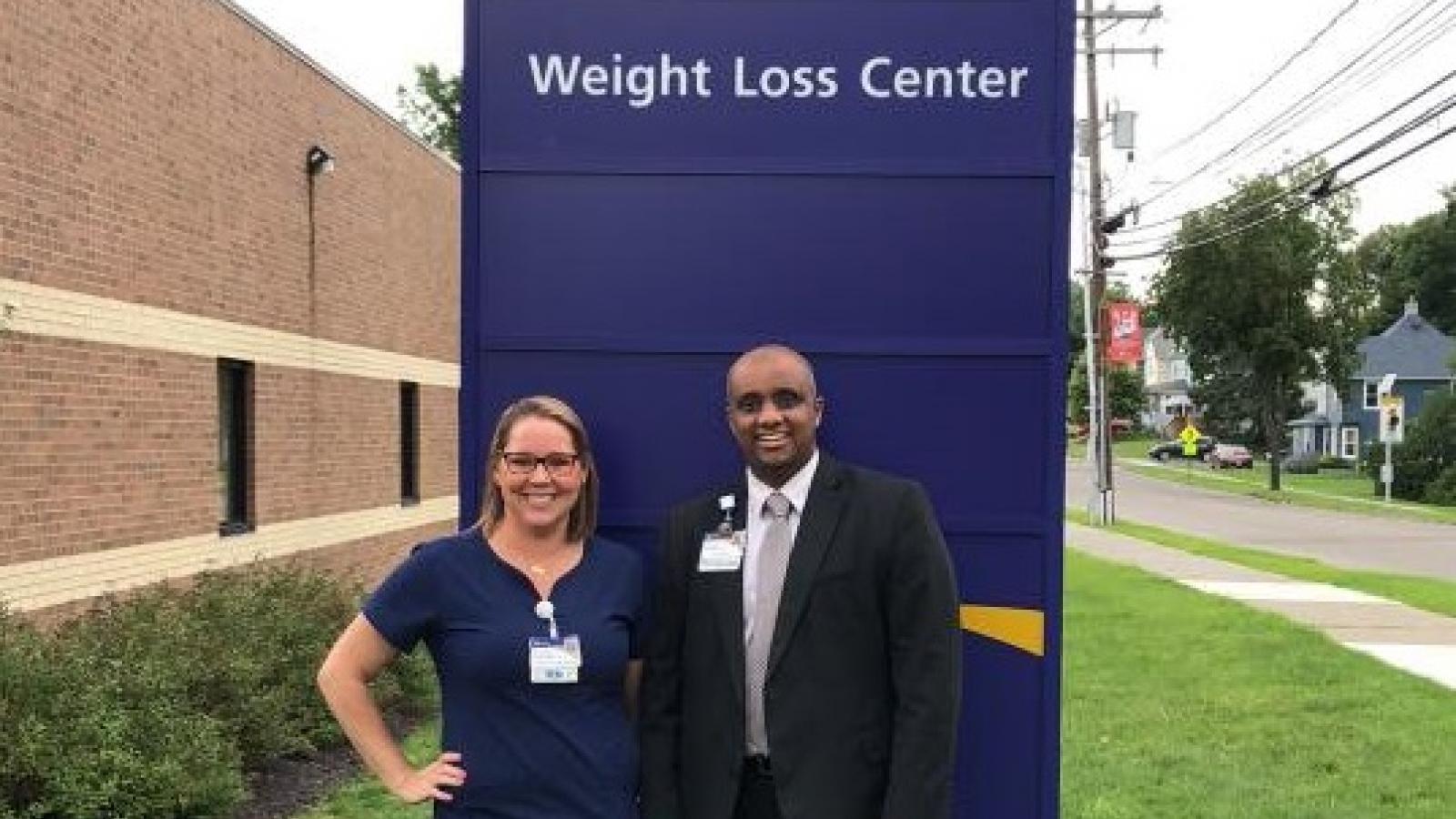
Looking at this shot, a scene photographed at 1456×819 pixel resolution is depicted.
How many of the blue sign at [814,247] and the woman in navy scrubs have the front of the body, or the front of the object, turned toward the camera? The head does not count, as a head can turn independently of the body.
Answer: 2

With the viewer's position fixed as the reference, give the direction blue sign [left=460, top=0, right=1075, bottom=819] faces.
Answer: facing the viewer

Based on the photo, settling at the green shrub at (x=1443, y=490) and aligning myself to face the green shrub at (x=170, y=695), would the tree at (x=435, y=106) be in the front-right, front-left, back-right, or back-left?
front-right

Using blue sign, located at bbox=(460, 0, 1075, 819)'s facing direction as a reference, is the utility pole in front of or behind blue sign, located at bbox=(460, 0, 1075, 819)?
behind

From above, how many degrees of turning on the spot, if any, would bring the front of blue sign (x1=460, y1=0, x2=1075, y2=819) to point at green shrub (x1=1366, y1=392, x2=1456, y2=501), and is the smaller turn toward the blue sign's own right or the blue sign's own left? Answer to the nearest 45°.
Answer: approximately 135° to the blue sign's own left

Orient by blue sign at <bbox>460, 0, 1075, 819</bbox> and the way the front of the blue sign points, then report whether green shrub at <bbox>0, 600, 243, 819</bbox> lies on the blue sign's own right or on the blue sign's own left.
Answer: on the blue sign's own right

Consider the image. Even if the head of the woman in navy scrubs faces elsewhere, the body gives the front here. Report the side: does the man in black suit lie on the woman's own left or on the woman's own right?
on the woman's own left

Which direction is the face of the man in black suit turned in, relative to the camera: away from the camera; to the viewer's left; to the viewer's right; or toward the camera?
toward the camera

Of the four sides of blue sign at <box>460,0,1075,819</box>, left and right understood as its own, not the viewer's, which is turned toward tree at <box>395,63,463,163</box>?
back

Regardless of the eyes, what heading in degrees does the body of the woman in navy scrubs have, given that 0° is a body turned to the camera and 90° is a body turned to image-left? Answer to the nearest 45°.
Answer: approximately 0°

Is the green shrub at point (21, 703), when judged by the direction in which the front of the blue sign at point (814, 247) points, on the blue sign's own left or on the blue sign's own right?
on the blue sign's own right

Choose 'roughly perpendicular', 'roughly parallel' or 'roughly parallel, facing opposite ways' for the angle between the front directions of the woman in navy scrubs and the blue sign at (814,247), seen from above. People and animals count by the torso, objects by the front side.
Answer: roughly parallel

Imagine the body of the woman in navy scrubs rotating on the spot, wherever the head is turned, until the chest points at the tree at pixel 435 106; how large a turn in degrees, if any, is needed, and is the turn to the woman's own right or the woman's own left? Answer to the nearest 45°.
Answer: approximately 180°

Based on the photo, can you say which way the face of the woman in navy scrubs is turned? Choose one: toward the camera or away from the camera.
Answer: toward the camera
